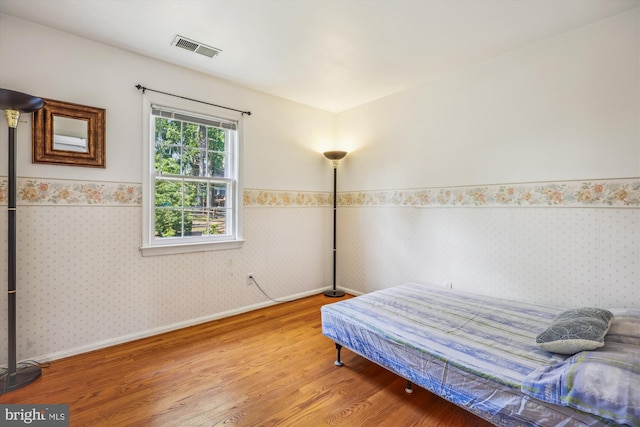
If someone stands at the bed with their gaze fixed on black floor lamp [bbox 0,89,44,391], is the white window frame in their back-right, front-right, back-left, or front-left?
front-right

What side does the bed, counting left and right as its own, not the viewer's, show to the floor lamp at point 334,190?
front

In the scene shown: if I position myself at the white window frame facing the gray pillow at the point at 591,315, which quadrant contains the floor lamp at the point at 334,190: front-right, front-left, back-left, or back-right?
front-left

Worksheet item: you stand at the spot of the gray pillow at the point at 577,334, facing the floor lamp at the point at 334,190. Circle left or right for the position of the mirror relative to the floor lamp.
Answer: left

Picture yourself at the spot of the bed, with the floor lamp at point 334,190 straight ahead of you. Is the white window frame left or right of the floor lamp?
left

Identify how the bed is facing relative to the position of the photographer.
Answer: facing away from the viewer and to the left of the viewer

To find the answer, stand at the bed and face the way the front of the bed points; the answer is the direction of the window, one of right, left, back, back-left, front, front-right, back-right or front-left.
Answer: front-left

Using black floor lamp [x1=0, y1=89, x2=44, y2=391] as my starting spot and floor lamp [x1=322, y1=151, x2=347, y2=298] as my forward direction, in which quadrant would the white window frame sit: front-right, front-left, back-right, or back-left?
front-left

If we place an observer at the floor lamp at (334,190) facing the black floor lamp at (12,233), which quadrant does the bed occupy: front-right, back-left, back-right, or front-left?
front-left
